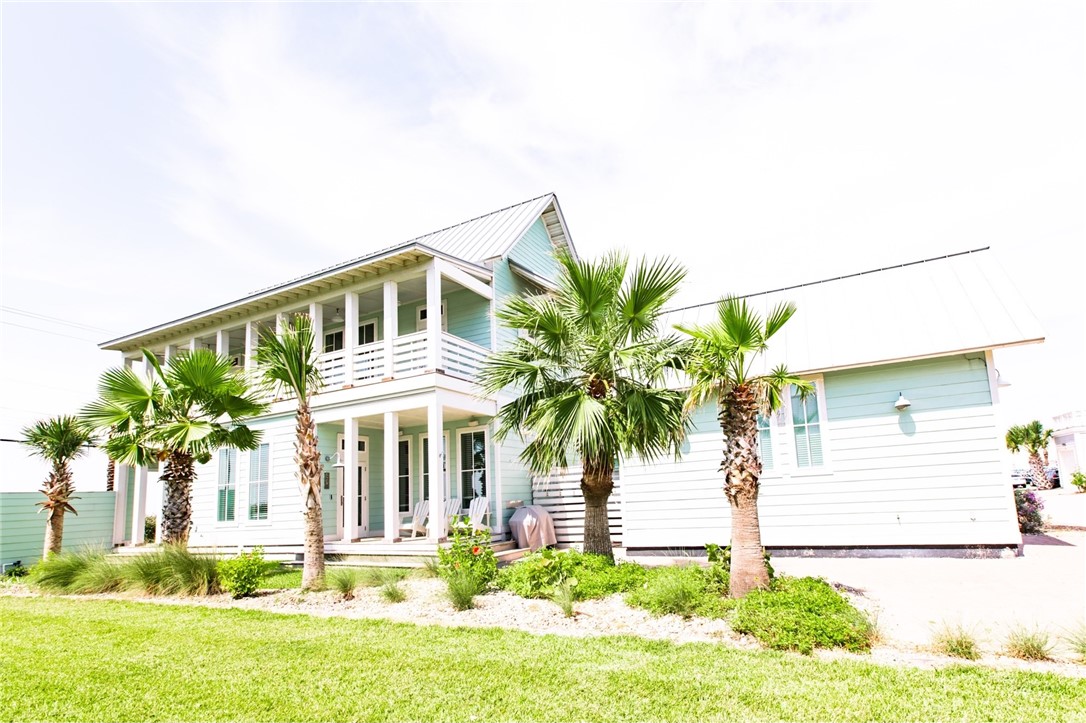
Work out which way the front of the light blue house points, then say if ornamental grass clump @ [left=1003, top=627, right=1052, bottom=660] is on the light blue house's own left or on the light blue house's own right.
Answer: on the light blue house's own left

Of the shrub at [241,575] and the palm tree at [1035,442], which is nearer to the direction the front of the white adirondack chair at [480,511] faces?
the shrub

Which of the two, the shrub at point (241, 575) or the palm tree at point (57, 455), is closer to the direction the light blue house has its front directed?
the shrub

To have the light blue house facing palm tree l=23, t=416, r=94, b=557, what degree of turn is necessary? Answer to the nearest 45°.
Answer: approximately 45° to its right

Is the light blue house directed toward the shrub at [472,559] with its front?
yes

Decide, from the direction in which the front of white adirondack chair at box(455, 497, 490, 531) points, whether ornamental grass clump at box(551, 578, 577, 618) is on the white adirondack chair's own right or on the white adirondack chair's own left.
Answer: on the white adirondack chair's own left

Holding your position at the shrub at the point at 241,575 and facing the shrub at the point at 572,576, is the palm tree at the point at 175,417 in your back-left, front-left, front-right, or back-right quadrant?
back-left

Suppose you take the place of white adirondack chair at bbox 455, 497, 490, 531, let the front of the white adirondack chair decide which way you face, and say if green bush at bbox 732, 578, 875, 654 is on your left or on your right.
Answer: on your left

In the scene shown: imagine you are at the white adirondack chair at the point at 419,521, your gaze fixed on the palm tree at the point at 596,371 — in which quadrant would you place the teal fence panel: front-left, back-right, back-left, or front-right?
back-right

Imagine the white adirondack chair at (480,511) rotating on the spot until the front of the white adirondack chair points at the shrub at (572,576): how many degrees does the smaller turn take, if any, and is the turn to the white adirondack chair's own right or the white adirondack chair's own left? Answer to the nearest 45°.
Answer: approximately 45° to the white adirondack chair's own left
